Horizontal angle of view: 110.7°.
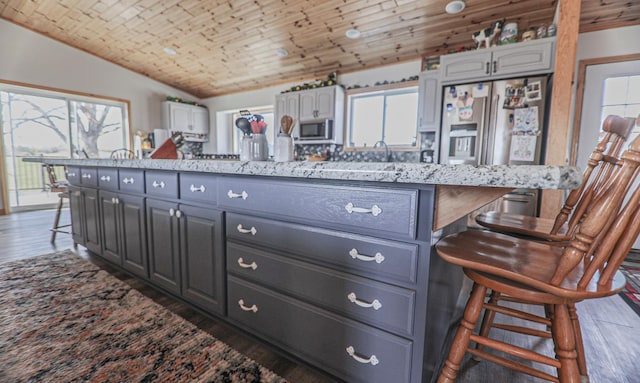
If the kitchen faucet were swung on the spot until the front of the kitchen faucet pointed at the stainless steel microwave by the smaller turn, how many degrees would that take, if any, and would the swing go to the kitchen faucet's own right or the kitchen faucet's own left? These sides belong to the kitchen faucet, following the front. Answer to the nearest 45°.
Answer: approximately 45° to the kitchen faucet's own right

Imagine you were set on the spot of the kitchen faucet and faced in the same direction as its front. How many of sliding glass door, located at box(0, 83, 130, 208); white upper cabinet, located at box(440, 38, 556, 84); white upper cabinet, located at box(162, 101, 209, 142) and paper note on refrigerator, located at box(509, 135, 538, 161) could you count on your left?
2

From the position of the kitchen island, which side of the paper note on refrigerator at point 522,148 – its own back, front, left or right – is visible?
front

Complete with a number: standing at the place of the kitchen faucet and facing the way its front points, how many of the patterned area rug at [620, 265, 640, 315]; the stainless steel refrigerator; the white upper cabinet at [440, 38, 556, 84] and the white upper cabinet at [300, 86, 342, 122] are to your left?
3

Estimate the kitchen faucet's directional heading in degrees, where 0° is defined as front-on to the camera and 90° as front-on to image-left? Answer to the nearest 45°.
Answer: approximately 45°

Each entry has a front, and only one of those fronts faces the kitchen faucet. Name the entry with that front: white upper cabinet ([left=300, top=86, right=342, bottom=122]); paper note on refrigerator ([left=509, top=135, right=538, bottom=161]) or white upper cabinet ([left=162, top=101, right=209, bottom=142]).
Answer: white upper cabinet ([left=162, top=101, right=209, bottom=142])

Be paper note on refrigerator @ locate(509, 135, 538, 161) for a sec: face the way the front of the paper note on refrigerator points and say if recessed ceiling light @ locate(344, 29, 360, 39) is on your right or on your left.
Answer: on your right

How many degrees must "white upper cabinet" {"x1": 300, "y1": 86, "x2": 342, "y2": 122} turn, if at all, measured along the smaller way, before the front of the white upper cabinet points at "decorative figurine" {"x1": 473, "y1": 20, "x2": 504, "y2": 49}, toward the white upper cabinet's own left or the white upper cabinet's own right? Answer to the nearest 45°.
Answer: approximately 90° to the white upper cabinet's own left

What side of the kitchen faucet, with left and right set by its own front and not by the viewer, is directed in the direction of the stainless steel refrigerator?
left

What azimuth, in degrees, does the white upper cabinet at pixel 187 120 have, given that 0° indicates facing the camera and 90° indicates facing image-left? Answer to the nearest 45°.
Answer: approximately 315°
